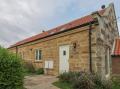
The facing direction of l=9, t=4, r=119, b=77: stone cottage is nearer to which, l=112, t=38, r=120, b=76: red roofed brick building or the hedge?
the hedge

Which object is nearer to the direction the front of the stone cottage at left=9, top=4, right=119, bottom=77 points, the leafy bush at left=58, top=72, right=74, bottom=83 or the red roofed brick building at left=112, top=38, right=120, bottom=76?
the leafy bush

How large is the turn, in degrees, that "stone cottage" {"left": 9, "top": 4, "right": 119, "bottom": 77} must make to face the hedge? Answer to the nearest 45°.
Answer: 0° — it already faces it

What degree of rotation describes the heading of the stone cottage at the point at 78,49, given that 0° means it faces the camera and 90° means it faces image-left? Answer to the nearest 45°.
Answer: approximately 45°

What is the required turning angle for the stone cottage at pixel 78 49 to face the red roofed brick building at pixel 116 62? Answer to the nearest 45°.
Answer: approximately 180°
